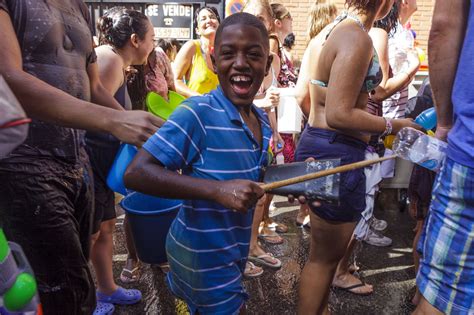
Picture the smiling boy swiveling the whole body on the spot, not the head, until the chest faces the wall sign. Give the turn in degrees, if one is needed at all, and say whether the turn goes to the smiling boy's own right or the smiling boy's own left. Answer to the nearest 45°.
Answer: approximately 135° to the smiling boy's own left

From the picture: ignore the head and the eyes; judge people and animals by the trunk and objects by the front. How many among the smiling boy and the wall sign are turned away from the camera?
0

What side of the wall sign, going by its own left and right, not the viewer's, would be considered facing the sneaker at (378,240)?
front

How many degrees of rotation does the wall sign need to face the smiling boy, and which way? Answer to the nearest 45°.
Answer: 0° — it already faces them

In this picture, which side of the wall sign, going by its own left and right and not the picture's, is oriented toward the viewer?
front

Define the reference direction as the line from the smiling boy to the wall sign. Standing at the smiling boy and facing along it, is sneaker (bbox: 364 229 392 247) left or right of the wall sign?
right

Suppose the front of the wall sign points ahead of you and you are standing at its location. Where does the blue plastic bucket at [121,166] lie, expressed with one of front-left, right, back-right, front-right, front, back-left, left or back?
front

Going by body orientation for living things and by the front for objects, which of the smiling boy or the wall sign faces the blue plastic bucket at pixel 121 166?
the wall sign

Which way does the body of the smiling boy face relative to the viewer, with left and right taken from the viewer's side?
facing the viewer and to the right of the viewer

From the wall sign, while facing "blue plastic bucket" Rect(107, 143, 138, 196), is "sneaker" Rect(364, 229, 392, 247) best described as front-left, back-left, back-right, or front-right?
front-left
